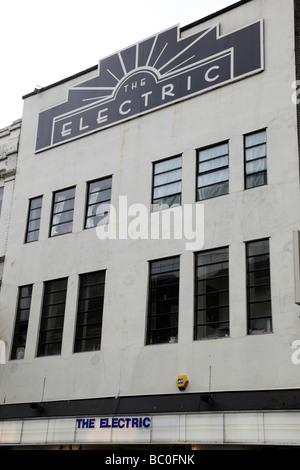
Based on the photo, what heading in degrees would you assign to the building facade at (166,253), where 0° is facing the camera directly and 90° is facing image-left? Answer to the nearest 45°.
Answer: approximately 45°
